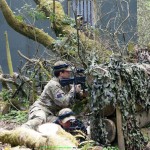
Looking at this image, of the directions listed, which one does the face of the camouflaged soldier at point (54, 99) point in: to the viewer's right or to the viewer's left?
to the viewer's right

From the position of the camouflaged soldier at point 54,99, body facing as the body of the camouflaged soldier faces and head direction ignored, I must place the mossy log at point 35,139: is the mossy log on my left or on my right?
on my right

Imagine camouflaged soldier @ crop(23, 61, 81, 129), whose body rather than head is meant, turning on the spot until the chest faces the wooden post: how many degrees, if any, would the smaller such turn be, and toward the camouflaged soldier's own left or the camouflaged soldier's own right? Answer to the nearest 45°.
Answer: approximately 45° to the camouflaged soldier's own right

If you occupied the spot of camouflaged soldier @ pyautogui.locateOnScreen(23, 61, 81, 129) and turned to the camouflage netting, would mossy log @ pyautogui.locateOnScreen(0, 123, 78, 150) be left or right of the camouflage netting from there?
right

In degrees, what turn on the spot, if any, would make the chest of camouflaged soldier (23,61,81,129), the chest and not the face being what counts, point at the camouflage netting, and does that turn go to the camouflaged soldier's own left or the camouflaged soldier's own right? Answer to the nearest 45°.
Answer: approximately 45° to the camouflaged soldier's own right

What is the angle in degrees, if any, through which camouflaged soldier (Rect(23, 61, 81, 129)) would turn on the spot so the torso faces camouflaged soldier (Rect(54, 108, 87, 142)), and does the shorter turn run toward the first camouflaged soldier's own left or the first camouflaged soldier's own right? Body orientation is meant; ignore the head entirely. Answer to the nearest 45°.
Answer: approximately 45° to the first camouflaged soldier's own right

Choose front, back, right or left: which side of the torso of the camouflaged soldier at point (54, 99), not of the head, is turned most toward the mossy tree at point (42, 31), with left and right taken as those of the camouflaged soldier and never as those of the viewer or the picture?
left

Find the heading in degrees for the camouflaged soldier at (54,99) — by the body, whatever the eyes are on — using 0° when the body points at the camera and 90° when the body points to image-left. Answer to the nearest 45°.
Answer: approximately 270°

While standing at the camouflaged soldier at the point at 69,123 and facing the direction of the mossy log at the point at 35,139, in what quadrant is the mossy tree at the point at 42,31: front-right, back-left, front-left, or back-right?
back-right

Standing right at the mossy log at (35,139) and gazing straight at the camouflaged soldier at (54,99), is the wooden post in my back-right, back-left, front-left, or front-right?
front-right
